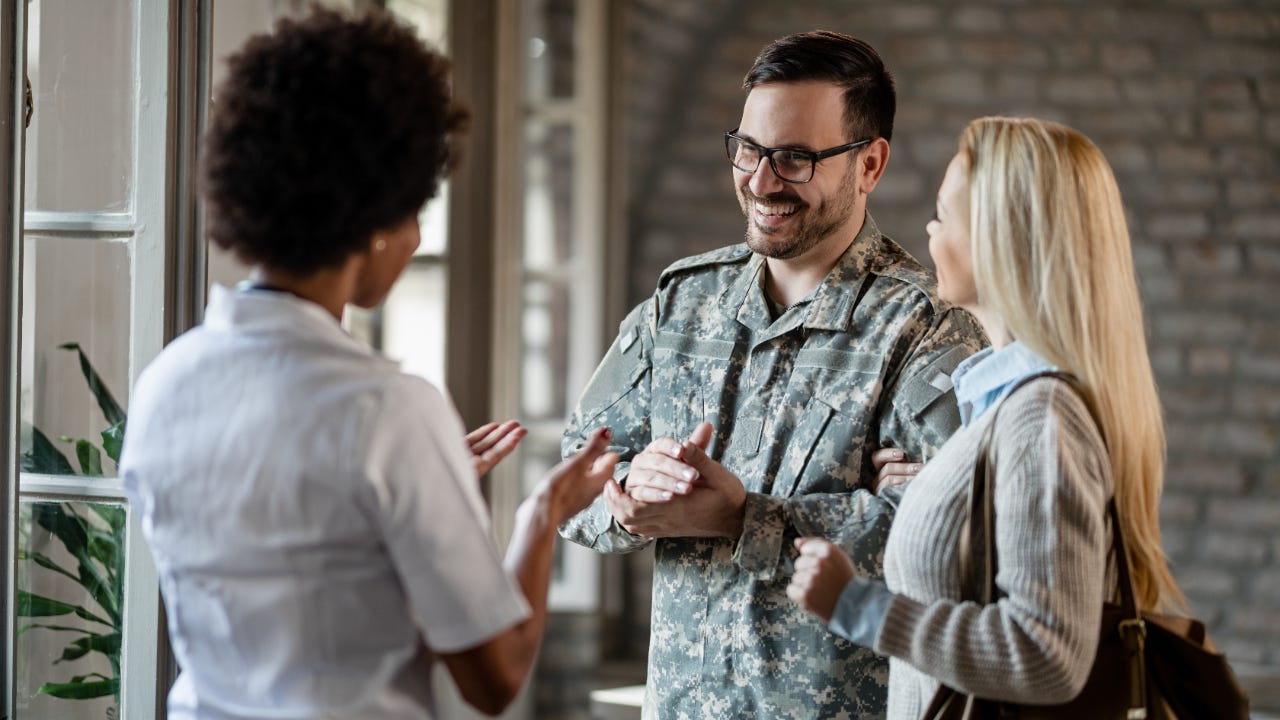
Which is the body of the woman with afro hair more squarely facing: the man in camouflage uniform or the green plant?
the man in camouflage uniform

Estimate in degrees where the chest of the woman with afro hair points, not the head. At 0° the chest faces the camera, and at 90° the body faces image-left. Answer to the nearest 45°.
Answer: approximately 225°

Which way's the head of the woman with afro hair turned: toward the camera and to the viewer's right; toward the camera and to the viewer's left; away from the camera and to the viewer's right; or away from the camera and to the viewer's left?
away from the camera and to the viewer's right

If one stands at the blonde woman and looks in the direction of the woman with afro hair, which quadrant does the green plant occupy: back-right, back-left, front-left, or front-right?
front-right

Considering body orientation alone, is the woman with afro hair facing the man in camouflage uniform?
yes

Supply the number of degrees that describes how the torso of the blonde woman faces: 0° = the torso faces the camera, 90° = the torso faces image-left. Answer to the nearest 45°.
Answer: approximately 90°

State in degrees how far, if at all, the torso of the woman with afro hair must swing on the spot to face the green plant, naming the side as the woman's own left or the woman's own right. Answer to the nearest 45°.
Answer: approximately 45° to the woman's own left

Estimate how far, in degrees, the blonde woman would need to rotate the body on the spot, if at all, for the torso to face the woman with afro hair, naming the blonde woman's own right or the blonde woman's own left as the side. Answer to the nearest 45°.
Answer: approximately 45° to the blonde woman's own left

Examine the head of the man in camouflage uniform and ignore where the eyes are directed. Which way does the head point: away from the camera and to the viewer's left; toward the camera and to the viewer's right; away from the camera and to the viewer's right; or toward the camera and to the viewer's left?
toward the camera and to the viewer's left
